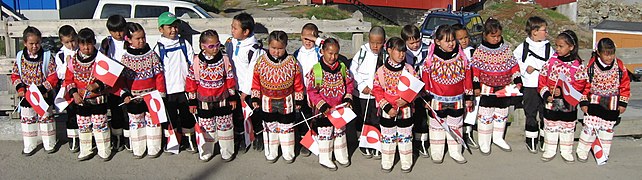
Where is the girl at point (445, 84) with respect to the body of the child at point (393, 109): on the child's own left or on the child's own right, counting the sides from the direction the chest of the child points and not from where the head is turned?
on the child's own left

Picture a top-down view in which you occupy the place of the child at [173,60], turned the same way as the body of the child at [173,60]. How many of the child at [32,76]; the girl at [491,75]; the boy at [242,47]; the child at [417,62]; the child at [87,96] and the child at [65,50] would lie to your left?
3

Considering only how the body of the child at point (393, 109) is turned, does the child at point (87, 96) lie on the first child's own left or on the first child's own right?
on the first child's own right

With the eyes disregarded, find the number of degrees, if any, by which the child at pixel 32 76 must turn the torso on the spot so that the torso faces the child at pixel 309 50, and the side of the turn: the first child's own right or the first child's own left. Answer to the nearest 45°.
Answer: approximately 45° to the first child's own left

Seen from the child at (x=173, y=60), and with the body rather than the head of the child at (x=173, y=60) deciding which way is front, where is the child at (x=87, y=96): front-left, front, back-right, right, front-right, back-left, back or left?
right

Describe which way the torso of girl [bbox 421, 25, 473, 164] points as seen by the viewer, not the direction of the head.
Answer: toward the camera

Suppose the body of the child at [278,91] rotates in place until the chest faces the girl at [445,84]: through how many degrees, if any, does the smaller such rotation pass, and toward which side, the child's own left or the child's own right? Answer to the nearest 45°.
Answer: approximately 90° to the child's own left

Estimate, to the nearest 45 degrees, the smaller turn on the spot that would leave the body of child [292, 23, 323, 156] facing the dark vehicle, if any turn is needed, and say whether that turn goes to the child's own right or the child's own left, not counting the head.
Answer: approximately 180°

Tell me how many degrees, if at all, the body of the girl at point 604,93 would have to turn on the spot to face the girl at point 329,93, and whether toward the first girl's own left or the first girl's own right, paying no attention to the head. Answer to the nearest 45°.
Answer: approximately 45° to the first girl's own right

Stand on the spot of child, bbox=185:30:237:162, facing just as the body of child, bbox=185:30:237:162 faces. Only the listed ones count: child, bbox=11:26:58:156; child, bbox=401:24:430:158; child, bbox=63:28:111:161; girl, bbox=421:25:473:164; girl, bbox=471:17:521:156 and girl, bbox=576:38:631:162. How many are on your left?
4

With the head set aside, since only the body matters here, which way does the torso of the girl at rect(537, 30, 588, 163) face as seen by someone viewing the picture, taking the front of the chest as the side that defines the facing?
toward the camera

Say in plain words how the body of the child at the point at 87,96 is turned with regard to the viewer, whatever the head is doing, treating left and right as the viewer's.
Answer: facing the viewer
